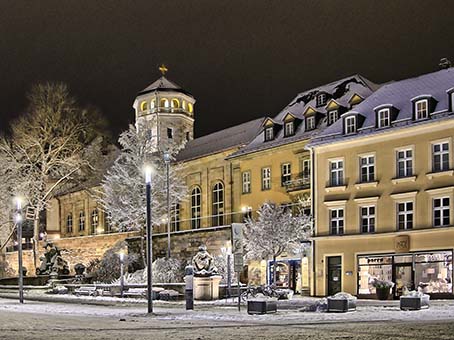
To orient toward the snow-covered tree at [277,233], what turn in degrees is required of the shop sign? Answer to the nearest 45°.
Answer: approximately 135° to its right

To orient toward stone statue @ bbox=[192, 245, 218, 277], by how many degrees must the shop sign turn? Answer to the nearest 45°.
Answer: approximately 45° to its right

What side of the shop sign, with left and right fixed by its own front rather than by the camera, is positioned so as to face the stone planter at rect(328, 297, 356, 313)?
front

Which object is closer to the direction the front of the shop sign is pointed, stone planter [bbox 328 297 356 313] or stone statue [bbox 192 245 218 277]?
the stone planter

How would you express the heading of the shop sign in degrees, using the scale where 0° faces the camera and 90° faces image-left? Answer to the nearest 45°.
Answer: approximately 0°

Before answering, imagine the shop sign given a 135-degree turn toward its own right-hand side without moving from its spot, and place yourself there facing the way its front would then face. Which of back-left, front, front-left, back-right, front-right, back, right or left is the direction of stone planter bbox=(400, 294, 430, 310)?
back-left

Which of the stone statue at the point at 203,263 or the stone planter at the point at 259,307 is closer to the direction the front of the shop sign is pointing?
the stone planter

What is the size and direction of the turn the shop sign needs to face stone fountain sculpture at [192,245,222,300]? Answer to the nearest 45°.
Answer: approximately 45° to its right
